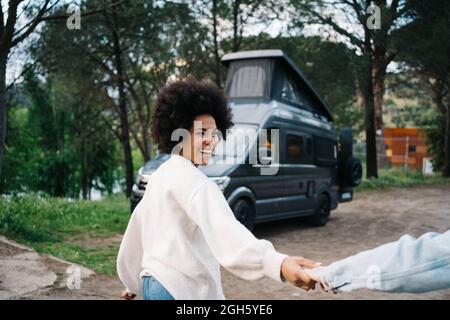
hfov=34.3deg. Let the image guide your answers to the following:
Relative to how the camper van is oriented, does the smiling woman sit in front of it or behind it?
in front

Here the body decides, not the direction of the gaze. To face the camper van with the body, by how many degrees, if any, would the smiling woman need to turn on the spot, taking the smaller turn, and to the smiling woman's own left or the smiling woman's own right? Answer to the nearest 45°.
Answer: approximately 45° to the smiling woman's own left

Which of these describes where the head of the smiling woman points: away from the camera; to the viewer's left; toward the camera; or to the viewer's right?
to the viewer's right

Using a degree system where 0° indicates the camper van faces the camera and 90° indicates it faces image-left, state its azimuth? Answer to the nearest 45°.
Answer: approximately 45°

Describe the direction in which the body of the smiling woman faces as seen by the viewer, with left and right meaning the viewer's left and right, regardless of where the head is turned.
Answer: facing away from the viewer and to the right of the viewer

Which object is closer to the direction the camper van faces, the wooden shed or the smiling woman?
the smiling woman

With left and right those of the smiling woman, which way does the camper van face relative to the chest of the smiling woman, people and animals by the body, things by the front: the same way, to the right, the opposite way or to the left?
the opposite way
